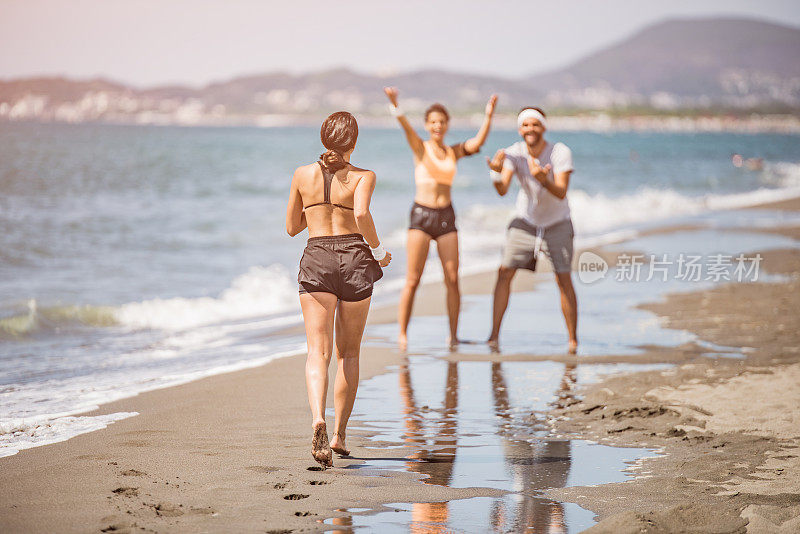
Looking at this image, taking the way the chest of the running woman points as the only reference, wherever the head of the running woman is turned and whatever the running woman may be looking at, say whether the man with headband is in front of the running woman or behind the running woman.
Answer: in front

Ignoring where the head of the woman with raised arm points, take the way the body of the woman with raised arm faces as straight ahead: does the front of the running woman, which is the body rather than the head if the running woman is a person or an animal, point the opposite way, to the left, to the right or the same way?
the opposite way

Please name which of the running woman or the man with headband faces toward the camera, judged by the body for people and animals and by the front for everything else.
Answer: the man with headband

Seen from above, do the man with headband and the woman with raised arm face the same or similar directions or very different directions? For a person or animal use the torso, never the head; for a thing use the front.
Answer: same or similar directions

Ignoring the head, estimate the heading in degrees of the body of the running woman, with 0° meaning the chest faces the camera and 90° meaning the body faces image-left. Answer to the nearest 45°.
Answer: approximately 180°

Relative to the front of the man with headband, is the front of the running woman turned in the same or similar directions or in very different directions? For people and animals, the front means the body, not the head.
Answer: very different directions

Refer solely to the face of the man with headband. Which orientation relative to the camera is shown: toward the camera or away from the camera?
toward the camera

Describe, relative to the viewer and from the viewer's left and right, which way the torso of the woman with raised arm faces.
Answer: facing the viewer

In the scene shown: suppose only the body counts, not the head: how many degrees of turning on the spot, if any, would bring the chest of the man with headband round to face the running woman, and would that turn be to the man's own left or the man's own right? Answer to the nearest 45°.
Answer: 0° — they already face them

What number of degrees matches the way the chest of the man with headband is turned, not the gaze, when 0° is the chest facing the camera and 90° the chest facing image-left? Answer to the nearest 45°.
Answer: approximately 0°

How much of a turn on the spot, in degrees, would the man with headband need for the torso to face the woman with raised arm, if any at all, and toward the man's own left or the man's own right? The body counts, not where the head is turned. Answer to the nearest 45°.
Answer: approximately 90° to the man's own right

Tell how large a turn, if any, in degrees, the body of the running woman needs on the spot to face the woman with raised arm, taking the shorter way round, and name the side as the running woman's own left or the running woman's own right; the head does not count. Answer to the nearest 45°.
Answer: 0° — they already face them

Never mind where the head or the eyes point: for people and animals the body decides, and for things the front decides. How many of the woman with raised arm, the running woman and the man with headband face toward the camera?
2
